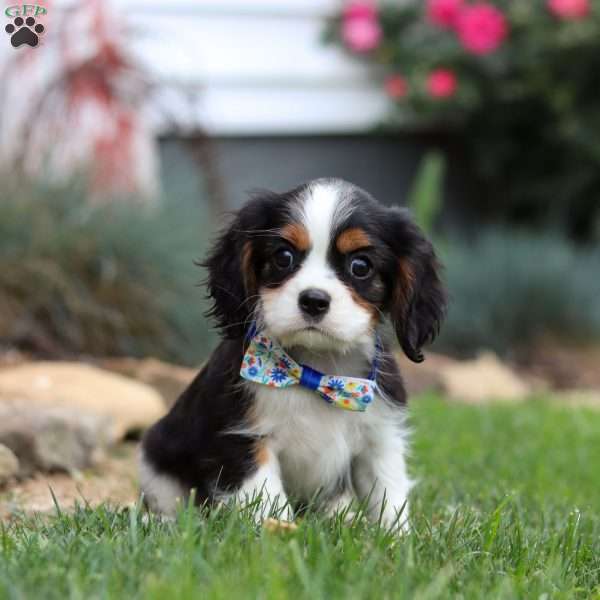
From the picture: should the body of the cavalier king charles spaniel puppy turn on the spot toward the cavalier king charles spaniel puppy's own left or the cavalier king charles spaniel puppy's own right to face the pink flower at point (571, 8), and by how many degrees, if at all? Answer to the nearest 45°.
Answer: approximately 135° to the cavalier king charles spaniel puppy's own left

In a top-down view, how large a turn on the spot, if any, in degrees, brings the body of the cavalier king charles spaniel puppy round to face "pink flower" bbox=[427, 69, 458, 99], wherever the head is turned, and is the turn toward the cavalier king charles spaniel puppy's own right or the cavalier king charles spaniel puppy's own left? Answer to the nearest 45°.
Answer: approximately 135° to the cavalier king charles spaniel puppy's own left

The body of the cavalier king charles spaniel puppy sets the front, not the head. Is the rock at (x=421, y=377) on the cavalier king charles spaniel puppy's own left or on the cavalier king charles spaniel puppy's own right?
on the cavalier king charles spaniel puppy's own left

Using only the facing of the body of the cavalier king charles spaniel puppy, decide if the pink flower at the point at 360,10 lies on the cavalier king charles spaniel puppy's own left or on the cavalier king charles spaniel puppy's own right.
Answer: on the cavalier king charles spaniel puppy's own left

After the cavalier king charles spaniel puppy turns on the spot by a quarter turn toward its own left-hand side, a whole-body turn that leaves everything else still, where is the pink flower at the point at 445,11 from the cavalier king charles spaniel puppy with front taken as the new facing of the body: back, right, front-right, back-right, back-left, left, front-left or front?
front-left

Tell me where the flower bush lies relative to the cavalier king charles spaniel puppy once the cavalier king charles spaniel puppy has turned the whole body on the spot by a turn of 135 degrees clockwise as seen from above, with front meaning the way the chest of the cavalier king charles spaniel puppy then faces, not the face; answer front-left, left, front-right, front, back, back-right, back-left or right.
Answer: right

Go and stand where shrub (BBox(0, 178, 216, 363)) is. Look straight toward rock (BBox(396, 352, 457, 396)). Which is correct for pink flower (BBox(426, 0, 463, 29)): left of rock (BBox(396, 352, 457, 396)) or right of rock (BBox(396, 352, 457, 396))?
left

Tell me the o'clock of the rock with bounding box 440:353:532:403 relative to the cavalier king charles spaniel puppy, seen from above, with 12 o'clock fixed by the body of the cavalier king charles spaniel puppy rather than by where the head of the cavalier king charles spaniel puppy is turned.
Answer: The rock is roughly at 8 o'clock from the cavalier king charles spaniel puppy.

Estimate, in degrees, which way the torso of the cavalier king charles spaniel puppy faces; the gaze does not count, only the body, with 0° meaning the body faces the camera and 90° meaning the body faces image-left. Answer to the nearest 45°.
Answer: approximately 315°
